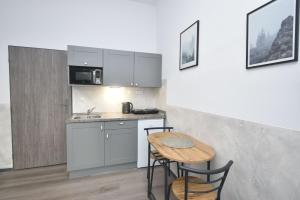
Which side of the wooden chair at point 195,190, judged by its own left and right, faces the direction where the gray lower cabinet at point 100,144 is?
front

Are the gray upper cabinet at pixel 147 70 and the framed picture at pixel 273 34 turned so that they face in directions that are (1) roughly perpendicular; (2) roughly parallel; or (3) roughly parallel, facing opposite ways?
roughly perpendicular

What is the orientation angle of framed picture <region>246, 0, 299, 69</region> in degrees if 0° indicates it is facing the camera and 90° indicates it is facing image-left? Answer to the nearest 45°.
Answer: approximately 45°

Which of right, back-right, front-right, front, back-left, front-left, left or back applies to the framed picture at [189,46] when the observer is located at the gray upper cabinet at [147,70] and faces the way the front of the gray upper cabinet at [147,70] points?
front-left

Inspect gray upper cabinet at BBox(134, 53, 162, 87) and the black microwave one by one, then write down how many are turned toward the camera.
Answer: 2

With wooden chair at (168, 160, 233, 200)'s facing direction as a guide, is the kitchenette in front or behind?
in front

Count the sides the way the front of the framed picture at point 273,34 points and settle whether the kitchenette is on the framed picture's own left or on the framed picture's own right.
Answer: on the framed picture's own right

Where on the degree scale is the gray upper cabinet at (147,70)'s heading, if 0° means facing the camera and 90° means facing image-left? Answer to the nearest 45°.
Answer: approximately 0°

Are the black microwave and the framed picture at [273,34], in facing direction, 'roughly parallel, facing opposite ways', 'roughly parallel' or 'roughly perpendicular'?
roughly perpendicular

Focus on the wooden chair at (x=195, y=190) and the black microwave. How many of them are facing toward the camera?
1

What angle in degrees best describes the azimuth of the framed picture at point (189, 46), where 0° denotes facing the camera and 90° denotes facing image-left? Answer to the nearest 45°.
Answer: approximately 45°

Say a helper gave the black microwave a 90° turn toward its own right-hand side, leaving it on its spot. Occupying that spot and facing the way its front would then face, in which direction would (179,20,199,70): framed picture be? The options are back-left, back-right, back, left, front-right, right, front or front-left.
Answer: back-left
